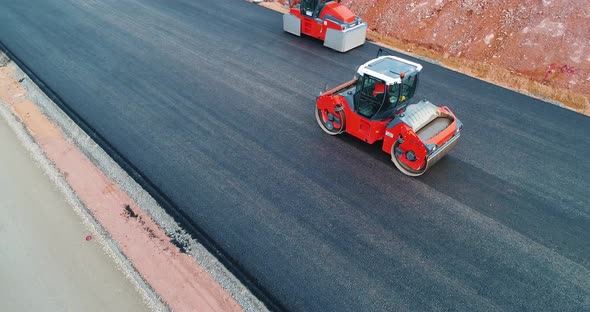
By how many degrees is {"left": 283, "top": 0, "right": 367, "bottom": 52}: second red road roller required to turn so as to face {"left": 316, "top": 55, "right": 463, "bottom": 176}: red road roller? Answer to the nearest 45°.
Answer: approximately 45° to its right

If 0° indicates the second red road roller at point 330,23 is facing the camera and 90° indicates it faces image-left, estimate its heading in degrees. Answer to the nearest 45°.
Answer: approximately 315°

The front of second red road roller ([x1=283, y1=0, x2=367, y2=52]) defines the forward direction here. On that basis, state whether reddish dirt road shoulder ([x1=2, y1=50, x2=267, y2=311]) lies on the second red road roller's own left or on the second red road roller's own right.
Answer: on the second red road roller's own right

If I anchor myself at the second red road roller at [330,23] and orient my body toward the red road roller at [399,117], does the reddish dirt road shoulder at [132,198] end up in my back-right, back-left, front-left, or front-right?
front-right

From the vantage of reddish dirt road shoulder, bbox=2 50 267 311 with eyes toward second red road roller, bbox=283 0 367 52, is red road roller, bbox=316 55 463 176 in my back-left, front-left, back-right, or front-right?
front-right

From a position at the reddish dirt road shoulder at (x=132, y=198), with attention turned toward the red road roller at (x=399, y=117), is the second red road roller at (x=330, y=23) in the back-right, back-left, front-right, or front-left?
front-left

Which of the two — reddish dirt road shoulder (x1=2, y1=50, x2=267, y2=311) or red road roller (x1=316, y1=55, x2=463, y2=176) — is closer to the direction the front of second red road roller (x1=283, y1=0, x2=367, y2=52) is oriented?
the red road roller
